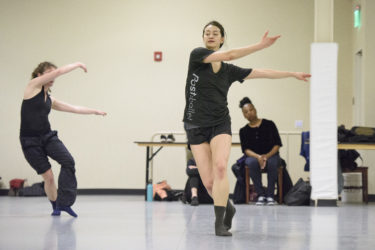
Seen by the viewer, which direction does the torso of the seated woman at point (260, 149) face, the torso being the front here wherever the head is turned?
toward the camera

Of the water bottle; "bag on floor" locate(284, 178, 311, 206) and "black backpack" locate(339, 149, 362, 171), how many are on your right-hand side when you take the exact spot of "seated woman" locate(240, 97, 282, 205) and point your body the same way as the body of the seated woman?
1

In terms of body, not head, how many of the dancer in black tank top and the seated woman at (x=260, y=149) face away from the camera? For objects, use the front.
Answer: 0

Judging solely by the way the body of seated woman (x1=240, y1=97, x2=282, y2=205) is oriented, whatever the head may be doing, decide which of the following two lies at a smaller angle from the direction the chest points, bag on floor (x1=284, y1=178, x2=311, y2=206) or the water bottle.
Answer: the bag on floor

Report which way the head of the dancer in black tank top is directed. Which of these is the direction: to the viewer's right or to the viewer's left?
to the viewer's right

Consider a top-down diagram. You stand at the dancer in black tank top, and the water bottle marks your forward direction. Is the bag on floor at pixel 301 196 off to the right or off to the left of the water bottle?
right

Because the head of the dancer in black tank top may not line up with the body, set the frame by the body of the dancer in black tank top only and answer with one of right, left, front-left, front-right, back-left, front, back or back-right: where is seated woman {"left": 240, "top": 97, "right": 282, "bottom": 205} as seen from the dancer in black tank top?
left

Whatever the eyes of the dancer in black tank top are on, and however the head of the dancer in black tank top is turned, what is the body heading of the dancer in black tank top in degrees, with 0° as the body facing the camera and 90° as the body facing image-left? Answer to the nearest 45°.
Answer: approximately 315°

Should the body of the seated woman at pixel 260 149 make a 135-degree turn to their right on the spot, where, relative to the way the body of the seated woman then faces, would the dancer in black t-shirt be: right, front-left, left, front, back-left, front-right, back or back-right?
back-left

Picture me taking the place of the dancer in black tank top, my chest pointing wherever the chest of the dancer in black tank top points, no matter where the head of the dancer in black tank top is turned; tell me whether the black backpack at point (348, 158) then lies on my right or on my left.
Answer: on my left

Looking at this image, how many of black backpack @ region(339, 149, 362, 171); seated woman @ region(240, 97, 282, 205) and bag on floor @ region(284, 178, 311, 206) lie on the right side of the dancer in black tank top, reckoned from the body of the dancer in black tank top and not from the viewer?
0

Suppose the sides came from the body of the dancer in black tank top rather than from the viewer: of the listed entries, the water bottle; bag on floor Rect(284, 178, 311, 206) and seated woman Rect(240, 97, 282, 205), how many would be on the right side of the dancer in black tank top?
0
